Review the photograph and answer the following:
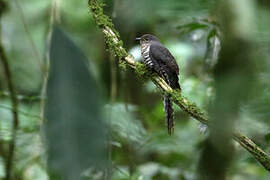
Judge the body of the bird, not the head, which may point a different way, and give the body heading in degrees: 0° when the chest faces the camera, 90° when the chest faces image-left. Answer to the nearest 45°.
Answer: approximately 90°
